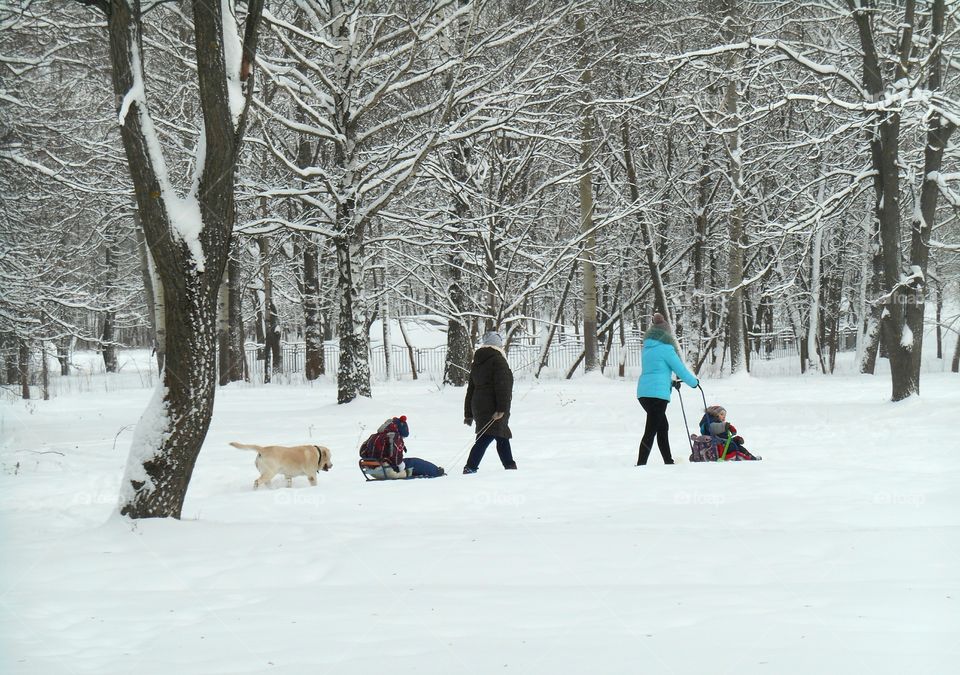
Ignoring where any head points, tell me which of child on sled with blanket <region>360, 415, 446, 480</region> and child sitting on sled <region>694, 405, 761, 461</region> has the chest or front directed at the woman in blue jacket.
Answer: the child on sled with blanket

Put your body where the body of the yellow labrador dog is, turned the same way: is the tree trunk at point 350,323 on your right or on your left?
on your left

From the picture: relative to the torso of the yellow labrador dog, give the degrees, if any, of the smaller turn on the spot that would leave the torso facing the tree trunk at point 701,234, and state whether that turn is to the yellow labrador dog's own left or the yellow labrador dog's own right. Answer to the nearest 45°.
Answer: approximately 45° to the yellow labrador dog's own left

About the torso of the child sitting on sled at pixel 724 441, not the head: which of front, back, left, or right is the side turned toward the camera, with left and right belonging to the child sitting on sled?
right

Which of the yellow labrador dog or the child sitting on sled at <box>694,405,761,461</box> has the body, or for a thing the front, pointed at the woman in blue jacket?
the yellow labrador dog

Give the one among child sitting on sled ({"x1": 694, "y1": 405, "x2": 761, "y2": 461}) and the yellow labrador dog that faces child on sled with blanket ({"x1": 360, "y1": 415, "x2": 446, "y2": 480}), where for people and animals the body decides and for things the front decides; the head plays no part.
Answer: the yellow labrador dog

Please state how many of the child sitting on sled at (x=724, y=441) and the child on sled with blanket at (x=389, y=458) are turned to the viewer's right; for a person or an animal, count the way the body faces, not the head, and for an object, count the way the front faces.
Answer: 2

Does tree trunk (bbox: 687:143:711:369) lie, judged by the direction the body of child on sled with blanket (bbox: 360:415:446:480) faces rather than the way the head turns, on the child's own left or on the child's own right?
on the child's own left

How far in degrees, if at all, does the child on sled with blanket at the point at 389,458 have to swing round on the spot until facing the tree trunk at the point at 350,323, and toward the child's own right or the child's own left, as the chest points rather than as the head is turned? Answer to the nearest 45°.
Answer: approximately 90° to the child's own left

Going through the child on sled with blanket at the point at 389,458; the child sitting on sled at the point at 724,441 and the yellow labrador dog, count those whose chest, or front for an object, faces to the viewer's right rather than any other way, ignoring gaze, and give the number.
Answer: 3

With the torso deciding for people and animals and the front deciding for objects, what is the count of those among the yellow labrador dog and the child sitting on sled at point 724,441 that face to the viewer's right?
2

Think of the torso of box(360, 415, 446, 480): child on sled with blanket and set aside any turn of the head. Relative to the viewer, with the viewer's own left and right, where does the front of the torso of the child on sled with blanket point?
facing to the right of the viewer

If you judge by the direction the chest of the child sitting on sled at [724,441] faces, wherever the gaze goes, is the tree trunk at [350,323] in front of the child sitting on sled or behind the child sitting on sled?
behind

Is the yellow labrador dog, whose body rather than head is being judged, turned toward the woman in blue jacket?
yes

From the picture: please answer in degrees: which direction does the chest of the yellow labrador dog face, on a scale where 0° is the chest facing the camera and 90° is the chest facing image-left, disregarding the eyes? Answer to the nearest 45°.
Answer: approximately 270°

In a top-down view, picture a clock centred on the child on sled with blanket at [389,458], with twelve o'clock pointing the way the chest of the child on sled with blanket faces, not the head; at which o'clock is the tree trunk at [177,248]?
The tree trunk is roughly at 4 o'clock from the child on sled with blanket.

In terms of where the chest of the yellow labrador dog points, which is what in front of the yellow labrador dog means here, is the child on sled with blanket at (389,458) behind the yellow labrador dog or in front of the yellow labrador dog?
in front
